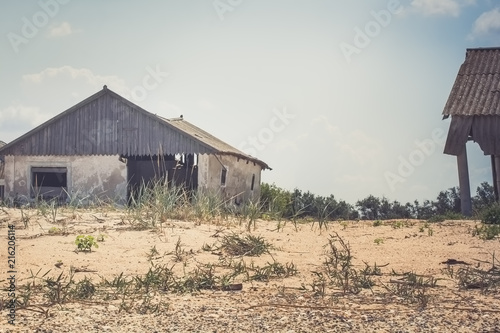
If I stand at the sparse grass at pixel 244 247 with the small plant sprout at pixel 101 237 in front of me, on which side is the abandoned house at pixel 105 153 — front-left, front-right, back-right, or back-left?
front-right

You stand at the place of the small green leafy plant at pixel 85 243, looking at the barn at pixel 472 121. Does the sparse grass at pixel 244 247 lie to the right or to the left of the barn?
right

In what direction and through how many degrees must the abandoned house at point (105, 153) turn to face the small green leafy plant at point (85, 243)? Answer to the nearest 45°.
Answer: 0° — it already faces it

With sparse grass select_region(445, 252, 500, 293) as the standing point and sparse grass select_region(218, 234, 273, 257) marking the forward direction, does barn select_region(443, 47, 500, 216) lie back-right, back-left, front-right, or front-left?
front-right

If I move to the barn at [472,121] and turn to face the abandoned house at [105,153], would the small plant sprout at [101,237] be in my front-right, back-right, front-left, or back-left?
front-left

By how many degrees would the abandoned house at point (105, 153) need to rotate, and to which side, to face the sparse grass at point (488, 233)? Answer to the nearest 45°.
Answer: approximately 45° to its left

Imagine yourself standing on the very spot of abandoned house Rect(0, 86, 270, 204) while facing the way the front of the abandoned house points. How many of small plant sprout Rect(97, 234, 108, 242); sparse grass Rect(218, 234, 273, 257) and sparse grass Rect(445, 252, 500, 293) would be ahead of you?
3

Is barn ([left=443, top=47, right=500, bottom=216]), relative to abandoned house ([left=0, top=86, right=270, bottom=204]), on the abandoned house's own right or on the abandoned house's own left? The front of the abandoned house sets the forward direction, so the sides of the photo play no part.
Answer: on the abandoned house's own left

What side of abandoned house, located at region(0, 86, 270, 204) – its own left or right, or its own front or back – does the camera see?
front

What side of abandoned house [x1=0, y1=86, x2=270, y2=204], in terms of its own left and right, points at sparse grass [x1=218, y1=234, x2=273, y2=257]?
front

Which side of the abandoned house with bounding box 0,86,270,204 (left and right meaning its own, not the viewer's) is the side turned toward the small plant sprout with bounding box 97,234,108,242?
front

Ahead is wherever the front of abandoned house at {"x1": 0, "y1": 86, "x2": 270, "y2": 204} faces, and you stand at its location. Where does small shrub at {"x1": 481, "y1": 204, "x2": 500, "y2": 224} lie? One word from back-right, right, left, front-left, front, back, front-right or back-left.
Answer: front-left
